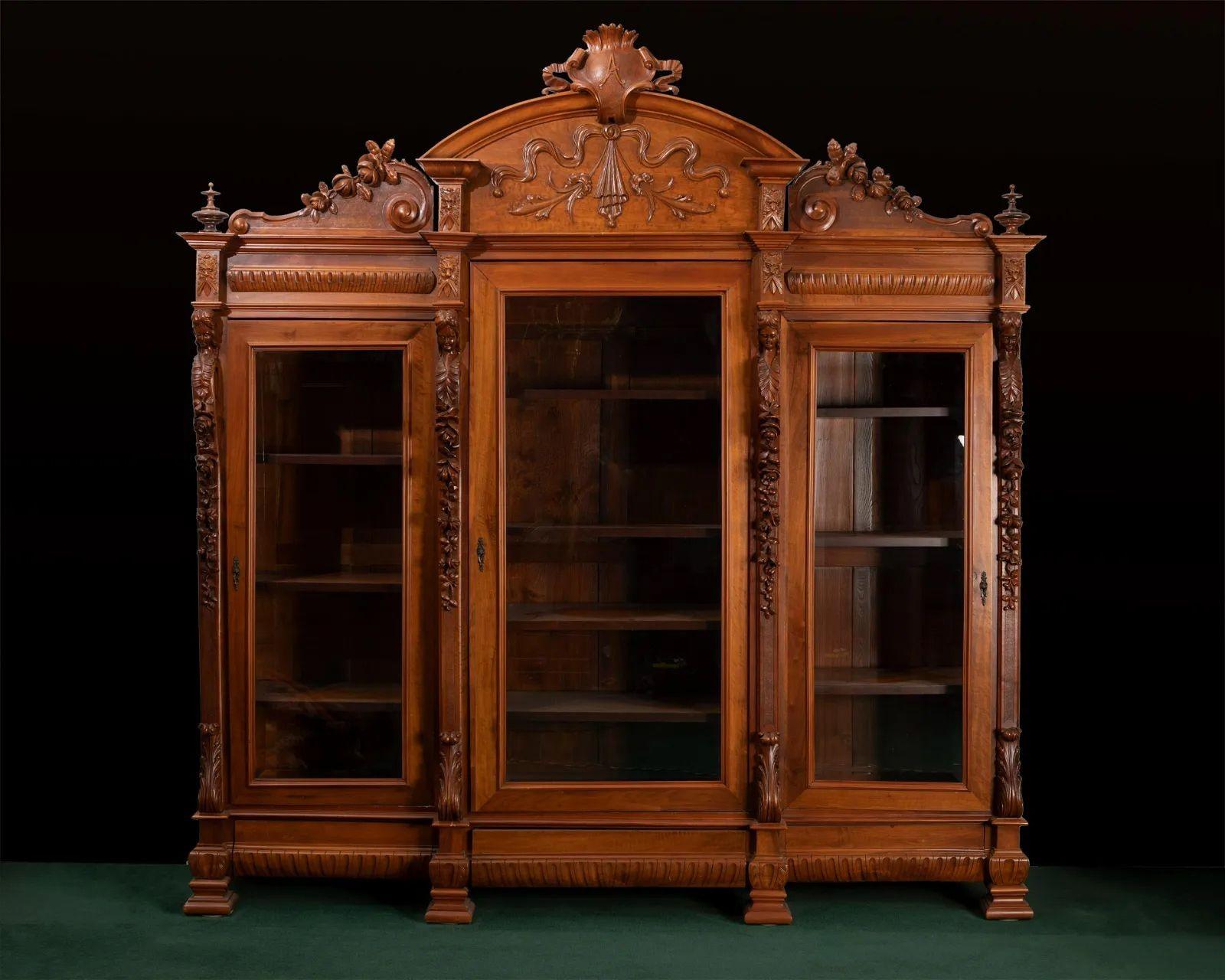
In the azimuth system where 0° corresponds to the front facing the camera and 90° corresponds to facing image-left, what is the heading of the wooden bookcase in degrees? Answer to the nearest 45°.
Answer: approximately 0°
